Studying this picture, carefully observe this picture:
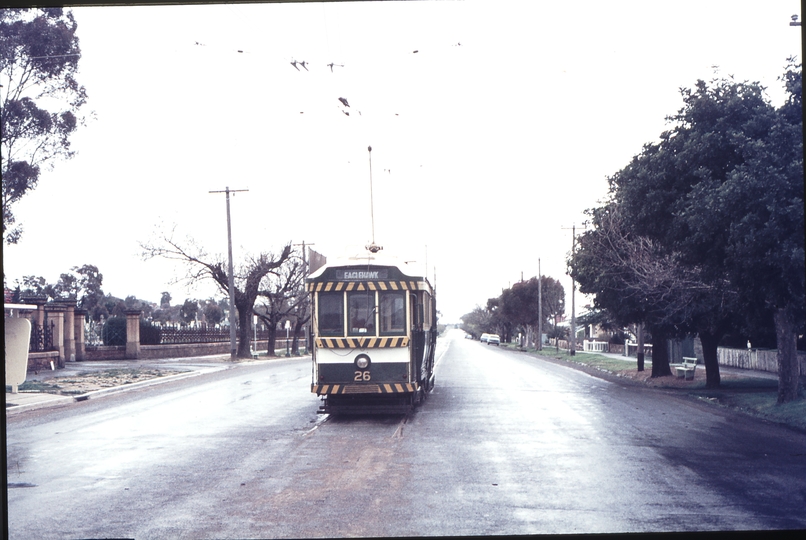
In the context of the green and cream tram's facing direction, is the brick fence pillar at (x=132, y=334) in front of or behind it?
behind

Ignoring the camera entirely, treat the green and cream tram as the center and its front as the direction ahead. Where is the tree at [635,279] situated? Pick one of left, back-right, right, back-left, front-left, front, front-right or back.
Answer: back-left

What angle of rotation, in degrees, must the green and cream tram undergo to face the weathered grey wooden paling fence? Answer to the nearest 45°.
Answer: approximately 135° to its left

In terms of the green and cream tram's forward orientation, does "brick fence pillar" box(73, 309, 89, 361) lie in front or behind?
behind

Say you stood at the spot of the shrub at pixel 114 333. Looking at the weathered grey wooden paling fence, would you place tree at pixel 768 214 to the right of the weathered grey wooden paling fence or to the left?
right

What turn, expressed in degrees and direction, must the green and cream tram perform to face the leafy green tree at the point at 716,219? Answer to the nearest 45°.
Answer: approximately 90° to its left

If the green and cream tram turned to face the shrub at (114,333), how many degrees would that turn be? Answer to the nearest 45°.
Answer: approximately 135° to its right

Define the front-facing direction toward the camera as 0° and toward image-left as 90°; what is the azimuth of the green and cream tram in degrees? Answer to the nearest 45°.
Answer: approximately 0°
